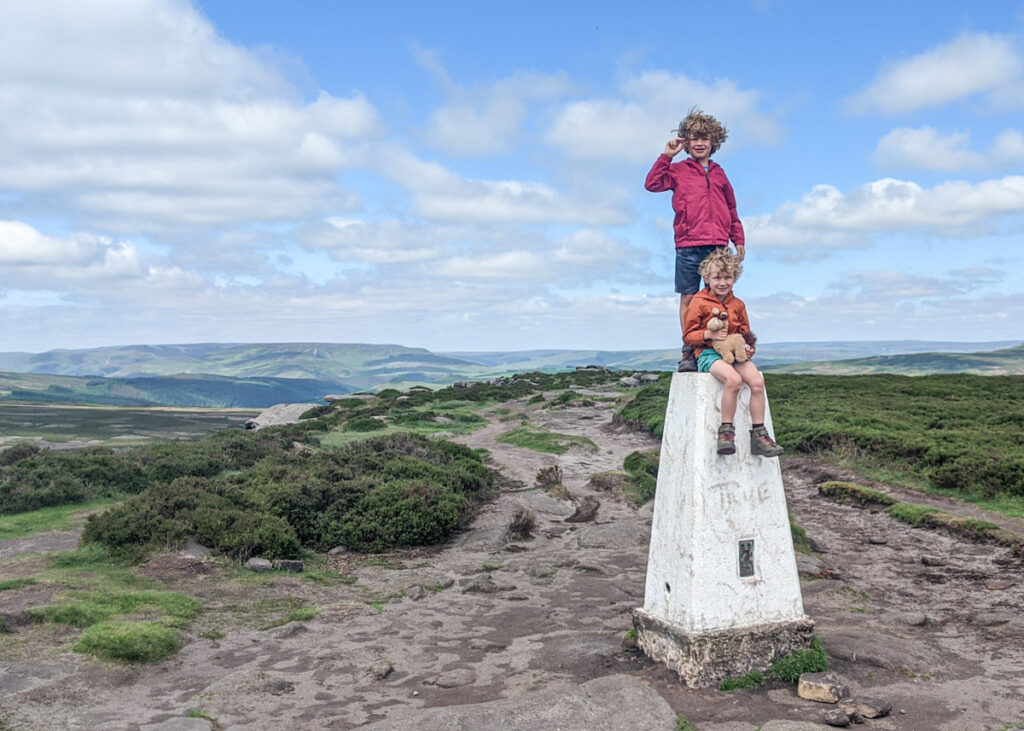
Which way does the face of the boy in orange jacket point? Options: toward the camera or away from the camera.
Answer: toward the camera

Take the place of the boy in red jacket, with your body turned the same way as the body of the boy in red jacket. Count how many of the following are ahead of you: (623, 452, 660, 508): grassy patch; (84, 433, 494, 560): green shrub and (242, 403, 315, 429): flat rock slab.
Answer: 0

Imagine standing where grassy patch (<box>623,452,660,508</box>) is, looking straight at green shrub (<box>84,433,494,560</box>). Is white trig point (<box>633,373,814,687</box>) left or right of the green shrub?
left

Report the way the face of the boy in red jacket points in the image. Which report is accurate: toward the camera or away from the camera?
toward the camera

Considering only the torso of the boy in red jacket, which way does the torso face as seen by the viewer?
toward the camera

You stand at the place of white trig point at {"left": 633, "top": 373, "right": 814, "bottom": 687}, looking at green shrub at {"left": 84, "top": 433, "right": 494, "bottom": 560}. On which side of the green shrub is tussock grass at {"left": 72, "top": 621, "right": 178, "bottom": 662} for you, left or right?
left

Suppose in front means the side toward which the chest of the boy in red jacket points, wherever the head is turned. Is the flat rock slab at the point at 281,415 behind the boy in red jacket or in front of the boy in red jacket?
behind

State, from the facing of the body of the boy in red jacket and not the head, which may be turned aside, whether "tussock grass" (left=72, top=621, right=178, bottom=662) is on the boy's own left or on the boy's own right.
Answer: on the boy's own right

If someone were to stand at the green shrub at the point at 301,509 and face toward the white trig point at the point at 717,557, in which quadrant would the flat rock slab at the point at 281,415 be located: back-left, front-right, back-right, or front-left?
back-left

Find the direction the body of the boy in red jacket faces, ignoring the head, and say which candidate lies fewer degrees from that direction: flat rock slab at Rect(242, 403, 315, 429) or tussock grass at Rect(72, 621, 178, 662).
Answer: the tussock grass

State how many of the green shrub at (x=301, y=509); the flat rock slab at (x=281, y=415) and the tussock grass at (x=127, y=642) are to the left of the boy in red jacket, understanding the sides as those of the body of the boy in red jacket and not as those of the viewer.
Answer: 0
